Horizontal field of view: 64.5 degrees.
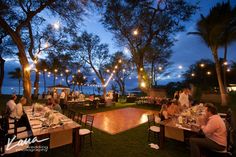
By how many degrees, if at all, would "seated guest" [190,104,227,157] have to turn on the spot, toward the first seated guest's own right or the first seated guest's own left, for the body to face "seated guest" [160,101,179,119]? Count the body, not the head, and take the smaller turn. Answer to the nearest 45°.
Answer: approximately 45° to the first seated guest's own right

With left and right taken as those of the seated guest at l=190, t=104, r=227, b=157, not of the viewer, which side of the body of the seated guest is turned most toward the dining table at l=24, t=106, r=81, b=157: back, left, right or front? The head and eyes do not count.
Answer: front

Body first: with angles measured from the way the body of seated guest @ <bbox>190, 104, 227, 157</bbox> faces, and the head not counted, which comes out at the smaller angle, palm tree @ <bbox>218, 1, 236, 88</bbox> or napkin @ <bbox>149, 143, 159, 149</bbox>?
the napkin

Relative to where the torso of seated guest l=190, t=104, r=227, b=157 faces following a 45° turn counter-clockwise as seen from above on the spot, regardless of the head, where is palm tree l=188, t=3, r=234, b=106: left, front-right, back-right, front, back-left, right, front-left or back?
back-right

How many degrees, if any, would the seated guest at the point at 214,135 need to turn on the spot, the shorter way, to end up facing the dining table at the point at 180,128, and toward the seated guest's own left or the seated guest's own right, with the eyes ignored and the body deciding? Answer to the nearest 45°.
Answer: approximately 45° to the seated guest's own right

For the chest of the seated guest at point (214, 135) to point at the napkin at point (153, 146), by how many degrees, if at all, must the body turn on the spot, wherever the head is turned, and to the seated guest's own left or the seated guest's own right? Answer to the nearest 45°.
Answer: approximately 45° to the seated guest's own right

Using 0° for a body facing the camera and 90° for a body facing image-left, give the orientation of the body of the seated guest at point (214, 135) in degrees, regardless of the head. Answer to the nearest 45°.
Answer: approximately 90°
